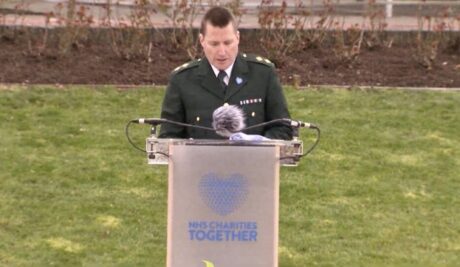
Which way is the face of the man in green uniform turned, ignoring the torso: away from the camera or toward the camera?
toward the camera

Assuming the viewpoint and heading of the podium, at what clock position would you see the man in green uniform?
The man in green uniform is roughly at 6 o'clock from the podium.

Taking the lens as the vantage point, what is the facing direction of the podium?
facing the viewer

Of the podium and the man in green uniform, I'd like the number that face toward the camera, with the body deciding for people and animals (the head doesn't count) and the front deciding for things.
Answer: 2

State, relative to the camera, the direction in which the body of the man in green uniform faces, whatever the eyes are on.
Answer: toward the camera

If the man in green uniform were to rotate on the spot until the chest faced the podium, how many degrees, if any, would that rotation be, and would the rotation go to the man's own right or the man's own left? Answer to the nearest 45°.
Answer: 0° — they already face it

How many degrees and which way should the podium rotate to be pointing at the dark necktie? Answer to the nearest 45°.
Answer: approximately 180°

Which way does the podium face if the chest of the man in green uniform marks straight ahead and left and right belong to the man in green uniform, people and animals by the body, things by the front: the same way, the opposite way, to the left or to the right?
the same way
